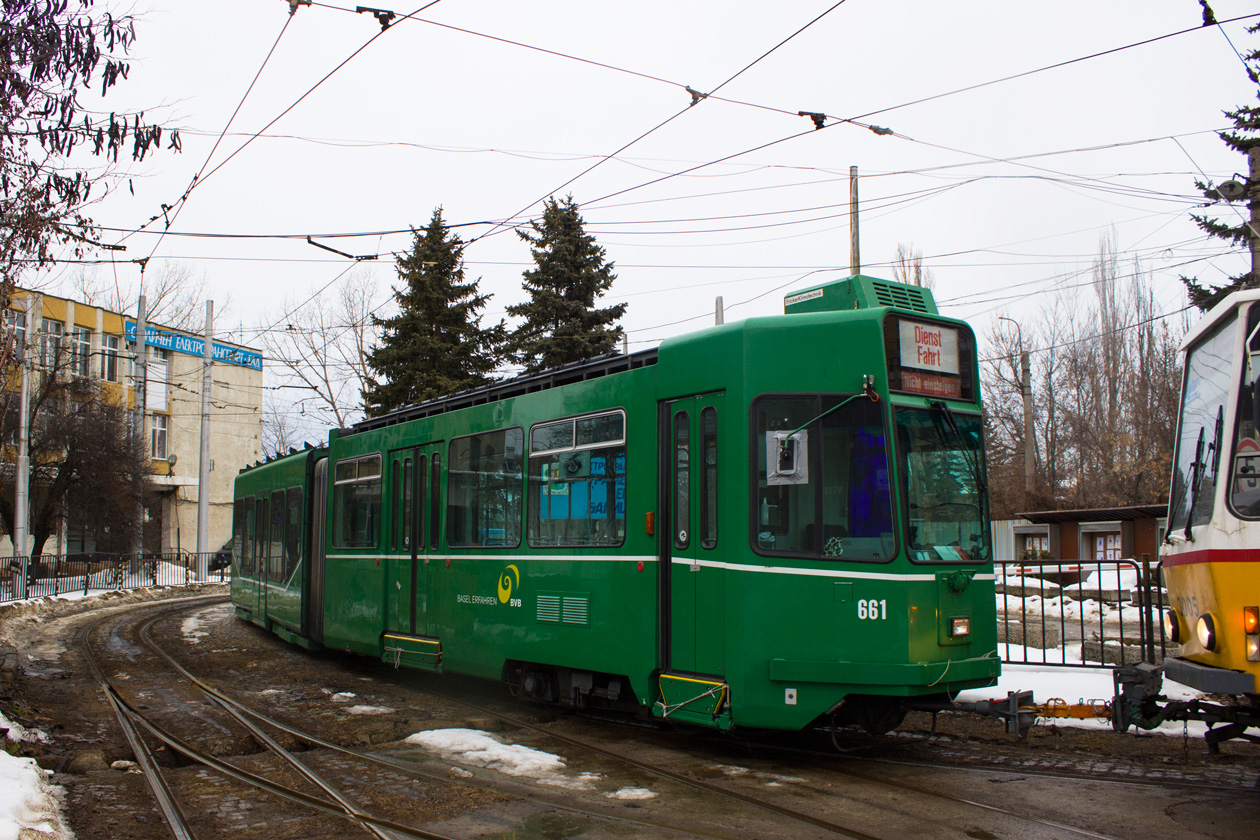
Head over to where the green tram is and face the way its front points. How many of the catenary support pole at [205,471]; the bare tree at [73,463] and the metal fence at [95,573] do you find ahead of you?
0

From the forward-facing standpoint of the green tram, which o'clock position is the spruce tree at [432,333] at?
The spruce tree is roughly at 7 o'clock from the green tram.

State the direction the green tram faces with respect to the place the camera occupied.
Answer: facing the viewer and to the right of the viewer

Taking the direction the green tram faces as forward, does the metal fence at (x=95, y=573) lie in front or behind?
behind

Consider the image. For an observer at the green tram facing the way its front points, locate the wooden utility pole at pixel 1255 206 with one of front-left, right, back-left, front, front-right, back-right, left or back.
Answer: left

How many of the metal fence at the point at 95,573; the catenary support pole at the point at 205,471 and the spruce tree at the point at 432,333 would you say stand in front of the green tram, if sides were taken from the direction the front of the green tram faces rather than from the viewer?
0

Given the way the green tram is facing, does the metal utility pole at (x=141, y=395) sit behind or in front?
behind

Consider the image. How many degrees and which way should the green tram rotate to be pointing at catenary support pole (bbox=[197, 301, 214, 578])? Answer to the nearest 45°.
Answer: approximately 180°

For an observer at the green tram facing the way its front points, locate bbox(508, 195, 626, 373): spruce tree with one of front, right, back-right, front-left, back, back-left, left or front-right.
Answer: back-left

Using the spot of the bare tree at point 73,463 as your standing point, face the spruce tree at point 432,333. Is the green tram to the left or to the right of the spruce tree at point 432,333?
right

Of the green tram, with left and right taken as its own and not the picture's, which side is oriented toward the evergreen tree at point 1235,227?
left

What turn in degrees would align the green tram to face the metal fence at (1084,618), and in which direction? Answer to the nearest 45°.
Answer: approximately 90° to its left
